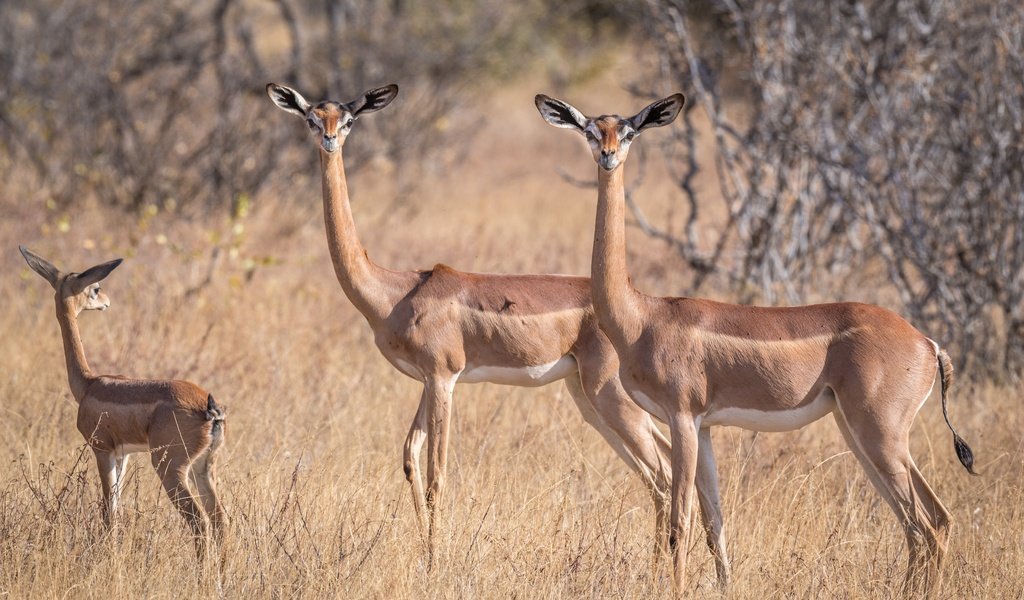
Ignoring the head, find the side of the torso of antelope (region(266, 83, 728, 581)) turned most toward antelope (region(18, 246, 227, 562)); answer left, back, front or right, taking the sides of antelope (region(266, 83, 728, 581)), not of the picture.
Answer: front

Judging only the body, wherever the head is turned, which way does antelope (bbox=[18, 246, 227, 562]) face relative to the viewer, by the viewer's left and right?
facing away from the viewer and to the left of the viewer

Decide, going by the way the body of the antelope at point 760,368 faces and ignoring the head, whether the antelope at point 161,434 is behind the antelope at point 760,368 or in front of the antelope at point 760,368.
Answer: in front

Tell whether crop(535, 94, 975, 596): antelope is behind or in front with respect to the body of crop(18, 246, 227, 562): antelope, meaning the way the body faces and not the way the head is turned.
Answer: behind

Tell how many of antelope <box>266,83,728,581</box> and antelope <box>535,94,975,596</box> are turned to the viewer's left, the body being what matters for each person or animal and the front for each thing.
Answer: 2

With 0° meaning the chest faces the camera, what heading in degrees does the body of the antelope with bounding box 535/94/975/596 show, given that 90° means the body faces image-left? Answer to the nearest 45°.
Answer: approximately 90°

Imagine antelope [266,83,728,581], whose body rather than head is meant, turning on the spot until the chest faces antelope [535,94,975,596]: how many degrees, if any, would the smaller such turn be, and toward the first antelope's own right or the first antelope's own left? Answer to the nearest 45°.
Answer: approximately 135° to the first antelope's own left

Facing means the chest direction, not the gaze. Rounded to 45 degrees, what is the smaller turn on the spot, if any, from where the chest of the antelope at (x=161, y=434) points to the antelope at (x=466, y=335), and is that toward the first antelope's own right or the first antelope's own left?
approximately 135° to the first antelope's own right

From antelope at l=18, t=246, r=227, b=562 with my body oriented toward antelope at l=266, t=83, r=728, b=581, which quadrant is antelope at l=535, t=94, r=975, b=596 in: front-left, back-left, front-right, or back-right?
front-right

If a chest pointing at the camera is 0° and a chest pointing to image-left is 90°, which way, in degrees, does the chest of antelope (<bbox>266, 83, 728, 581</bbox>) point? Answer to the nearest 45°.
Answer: approximately 90°
